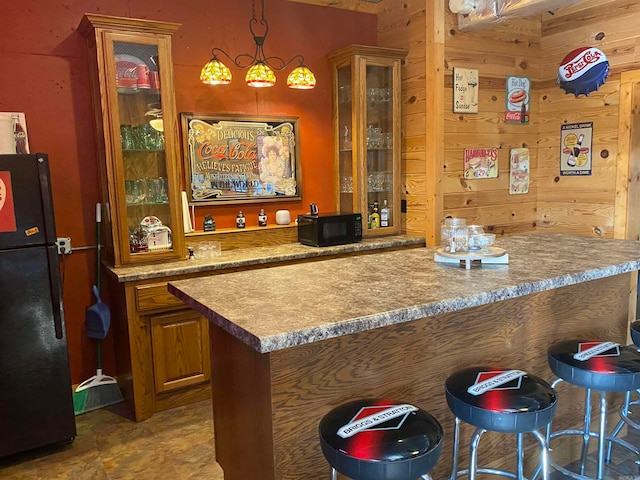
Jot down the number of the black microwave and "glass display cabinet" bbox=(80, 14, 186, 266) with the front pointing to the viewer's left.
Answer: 0

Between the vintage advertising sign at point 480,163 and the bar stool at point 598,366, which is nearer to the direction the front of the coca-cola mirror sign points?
the bar stool

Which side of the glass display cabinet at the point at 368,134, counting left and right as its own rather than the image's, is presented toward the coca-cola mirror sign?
right

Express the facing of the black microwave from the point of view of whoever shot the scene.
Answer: facing the viewer and to the right of the viewer

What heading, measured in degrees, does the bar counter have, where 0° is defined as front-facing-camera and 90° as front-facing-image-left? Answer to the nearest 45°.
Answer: approximately 315°

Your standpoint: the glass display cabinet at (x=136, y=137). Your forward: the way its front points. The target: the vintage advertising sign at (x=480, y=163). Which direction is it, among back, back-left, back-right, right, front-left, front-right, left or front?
front-left

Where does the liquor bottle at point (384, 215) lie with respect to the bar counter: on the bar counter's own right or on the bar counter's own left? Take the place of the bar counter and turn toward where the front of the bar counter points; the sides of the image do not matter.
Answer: on the bar counter's own left

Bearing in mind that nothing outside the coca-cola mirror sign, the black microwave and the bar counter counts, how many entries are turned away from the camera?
0

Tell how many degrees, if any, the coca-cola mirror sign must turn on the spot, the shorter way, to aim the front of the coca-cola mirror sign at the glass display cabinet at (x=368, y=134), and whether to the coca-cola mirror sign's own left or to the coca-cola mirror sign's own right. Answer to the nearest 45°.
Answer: approximately 90° to the coca-cola mirror sign's own left

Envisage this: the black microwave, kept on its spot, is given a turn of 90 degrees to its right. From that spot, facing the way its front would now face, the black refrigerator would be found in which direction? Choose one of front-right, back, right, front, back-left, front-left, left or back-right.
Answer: front

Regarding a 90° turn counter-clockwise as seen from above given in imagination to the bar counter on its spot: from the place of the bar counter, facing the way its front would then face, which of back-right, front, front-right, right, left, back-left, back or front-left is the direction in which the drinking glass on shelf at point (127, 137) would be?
left

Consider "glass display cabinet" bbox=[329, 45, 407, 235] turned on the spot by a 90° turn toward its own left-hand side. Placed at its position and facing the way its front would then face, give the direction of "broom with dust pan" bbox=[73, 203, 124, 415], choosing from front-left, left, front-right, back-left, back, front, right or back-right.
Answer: back

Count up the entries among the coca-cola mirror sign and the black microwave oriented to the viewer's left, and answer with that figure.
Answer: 0

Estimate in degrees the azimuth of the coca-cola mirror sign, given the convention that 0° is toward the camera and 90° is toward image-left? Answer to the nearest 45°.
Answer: approximately 0°

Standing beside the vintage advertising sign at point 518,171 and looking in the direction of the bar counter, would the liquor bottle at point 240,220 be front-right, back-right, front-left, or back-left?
front-right
